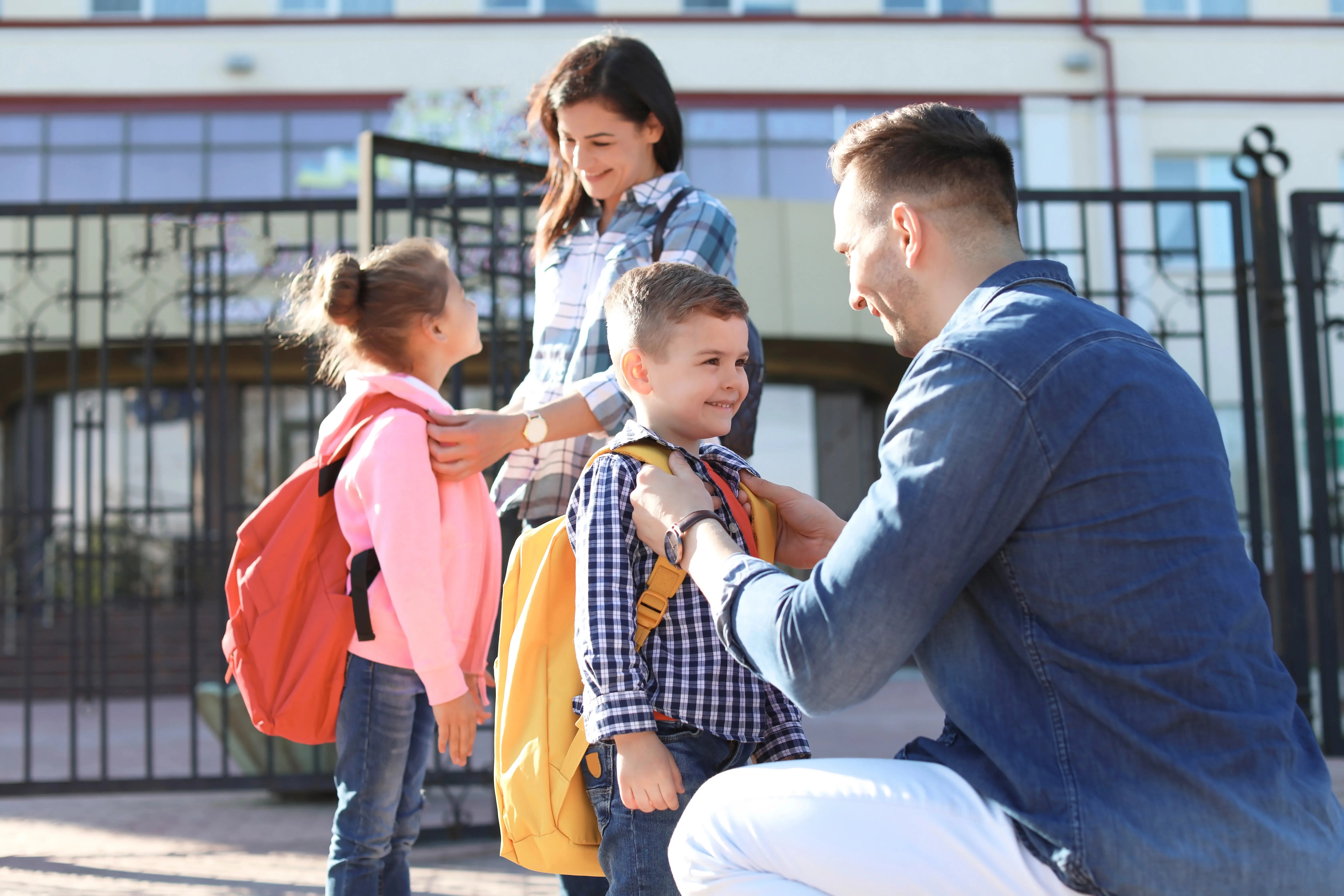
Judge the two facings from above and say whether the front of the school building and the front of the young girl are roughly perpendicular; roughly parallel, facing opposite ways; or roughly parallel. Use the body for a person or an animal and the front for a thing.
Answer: roughly perpendicular

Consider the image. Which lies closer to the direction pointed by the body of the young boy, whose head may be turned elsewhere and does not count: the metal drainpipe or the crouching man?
the crouching man

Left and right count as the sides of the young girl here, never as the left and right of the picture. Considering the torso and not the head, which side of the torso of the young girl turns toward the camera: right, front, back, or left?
right

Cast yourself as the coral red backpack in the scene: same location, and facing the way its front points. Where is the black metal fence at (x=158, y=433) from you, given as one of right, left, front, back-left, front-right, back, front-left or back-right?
right

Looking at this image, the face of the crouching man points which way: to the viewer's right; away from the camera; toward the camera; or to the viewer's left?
to the viewer's left

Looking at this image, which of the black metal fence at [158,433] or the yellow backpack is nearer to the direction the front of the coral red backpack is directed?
the black metal fence

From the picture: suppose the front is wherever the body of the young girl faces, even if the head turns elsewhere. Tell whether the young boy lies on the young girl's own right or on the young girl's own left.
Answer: on the young girl's own right

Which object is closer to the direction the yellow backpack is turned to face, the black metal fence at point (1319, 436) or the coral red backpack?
the coral red backpack

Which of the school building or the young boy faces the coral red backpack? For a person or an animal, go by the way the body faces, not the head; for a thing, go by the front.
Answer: the school building

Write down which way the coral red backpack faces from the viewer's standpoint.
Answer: facing to the left of the viewer

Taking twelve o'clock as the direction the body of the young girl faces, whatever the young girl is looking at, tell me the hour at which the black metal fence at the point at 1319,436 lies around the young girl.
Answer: The black metal fence is roughly at 11 o'clock from the young girl.
